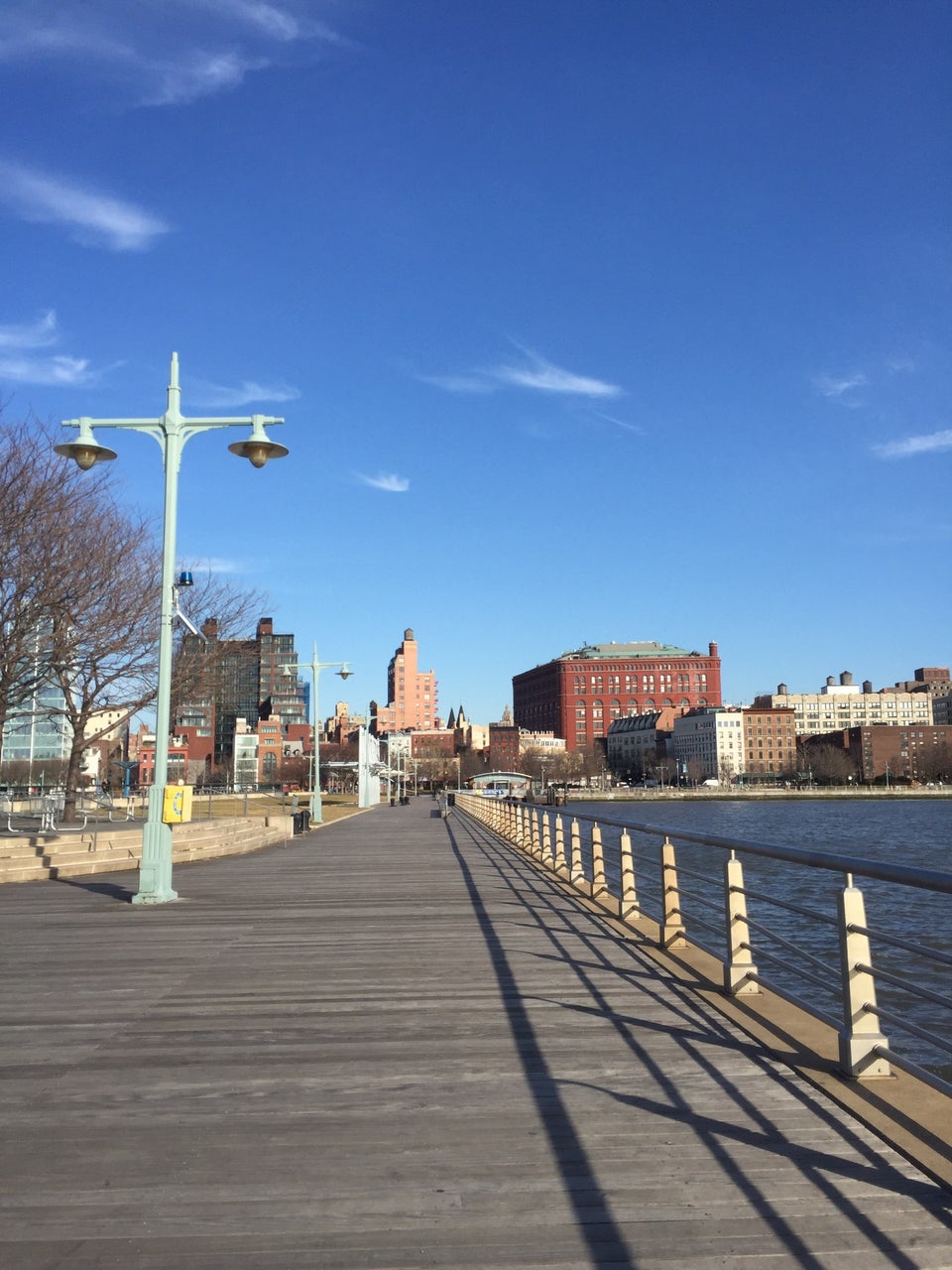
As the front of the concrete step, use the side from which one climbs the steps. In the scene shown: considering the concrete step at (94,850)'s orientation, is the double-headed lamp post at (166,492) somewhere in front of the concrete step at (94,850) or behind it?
in front

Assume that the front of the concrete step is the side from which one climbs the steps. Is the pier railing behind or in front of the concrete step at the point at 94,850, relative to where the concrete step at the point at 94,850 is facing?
in front

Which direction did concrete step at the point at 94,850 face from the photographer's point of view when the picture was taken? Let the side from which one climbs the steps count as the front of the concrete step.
facing the viewer and to the right of the viewer
